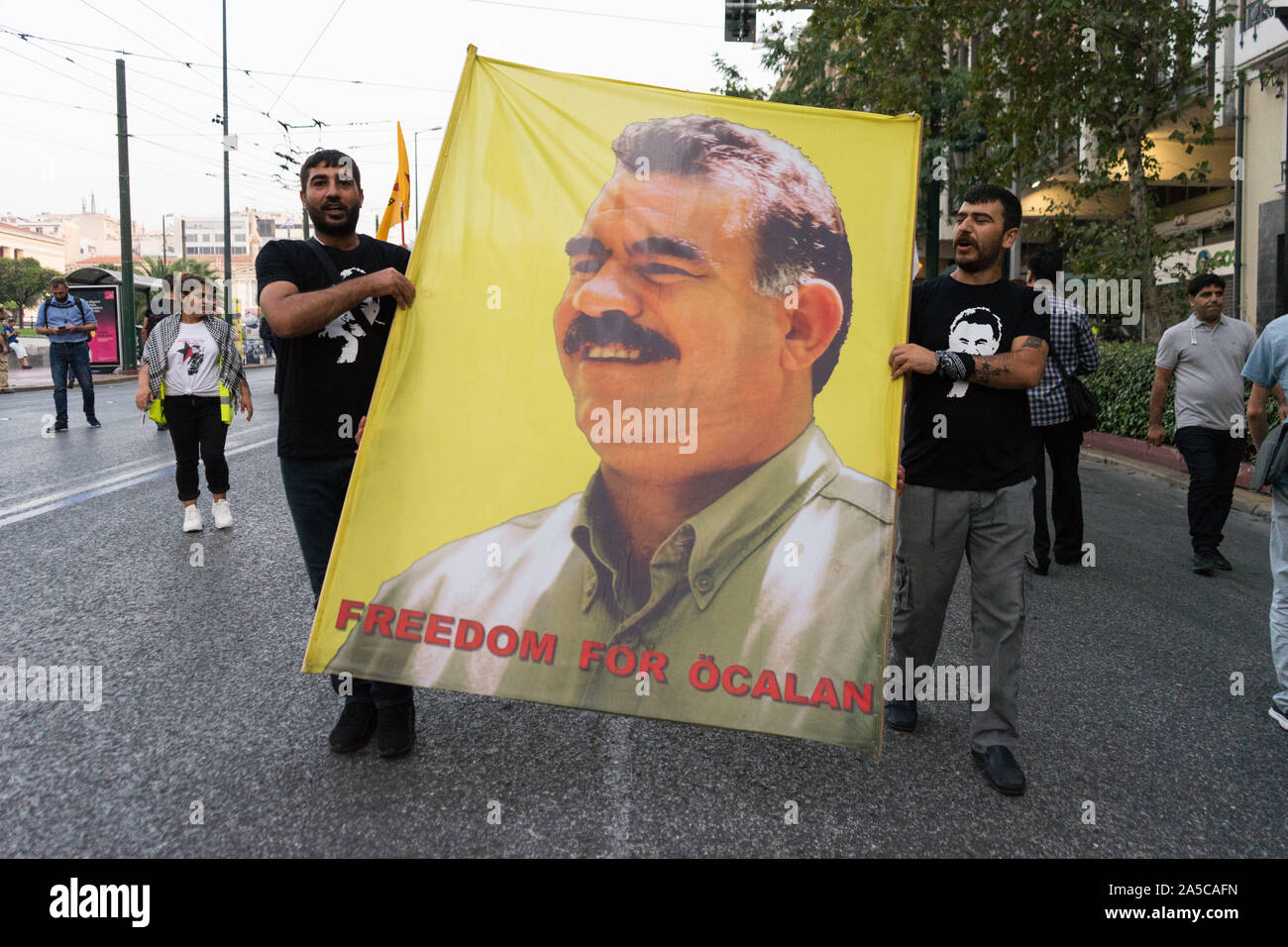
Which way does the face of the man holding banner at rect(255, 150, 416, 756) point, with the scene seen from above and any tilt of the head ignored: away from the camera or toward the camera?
toward the camera

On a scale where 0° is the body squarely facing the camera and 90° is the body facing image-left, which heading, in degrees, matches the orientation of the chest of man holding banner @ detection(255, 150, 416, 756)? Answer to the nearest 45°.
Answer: approximately 0°

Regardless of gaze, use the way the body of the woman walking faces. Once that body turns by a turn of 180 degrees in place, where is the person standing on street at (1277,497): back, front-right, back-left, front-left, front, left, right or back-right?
back-right

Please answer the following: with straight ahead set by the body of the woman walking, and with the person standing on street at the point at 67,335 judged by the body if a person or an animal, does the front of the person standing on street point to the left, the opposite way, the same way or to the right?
the same way

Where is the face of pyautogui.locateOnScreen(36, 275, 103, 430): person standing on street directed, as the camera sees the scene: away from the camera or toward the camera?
toward the camera

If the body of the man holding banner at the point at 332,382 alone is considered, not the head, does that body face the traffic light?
no

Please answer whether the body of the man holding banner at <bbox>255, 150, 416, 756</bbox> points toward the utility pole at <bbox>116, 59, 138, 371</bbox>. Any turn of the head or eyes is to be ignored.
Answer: no

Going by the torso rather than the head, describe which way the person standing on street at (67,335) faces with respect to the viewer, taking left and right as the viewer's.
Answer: facing the viewer

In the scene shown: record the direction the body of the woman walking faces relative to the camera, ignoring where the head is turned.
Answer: toward the camera

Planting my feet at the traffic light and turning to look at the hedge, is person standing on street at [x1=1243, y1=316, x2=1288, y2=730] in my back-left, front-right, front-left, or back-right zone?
front-right

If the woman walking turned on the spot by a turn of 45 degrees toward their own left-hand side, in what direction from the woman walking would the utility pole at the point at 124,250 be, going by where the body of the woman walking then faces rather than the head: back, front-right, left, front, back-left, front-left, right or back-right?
back-left

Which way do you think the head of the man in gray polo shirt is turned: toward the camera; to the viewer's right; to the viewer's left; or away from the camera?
toward the camera

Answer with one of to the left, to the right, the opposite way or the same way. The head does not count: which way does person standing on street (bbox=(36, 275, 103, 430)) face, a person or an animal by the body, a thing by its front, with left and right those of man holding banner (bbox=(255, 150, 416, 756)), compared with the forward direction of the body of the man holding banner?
the same way
